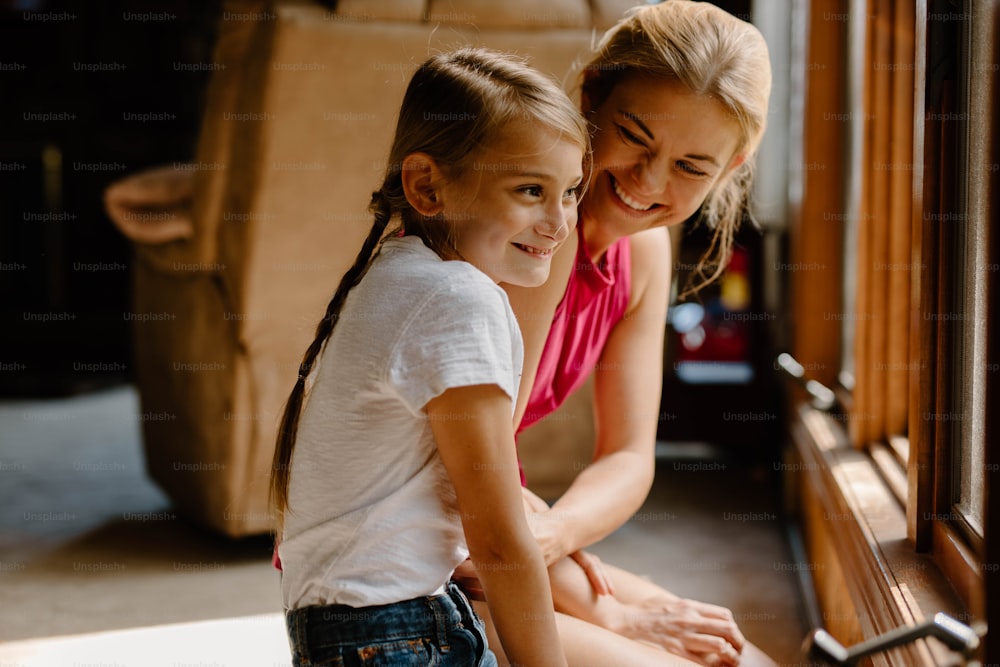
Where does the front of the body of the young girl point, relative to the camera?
to the viewer's right

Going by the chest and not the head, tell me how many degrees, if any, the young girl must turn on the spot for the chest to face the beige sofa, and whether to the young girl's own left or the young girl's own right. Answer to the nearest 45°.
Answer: approximately 90° to the young girl's own left

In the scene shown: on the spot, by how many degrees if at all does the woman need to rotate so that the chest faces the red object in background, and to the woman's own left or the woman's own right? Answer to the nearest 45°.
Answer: approximately 135° to the woman's own right
